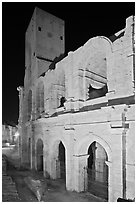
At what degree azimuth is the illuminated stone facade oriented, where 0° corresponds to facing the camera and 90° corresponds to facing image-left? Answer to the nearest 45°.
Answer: approximately 45°

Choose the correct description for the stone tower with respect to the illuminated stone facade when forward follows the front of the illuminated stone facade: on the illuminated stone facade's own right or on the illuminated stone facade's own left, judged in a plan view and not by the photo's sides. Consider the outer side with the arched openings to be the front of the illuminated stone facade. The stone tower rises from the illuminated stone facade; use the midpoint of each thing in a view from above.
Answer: on the illuminated stone facade's own right
